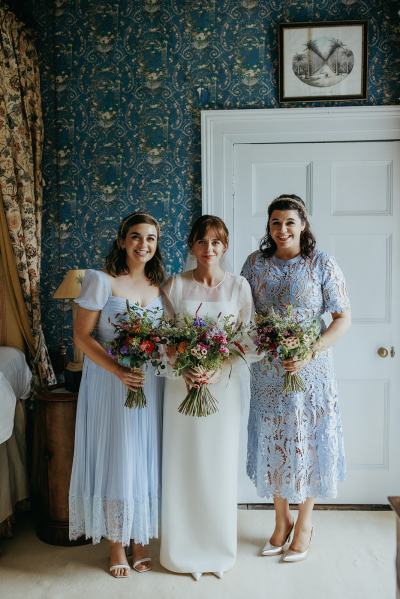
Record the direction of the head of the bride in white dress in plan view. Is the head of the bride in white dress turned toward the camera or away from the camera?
toward the camera

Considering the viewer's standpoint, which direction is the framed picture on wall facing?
facing the viewer

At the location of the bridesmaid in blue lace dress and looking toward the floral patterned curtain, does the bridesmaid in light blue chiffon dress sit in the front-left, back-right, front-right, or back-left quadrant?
front-left

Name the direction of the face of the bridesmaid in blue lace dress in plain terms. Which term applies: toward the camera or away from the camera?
toward the camera

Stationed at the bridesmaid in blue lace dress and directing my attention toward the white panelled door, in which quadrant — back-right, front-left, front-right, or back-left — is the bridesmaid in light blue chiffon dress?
back-left

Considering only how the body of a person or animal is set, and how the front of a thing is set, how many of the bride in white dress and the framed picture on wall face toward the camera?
2

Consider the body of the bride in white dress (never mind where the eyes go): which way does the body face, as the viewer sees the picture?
toward the camera

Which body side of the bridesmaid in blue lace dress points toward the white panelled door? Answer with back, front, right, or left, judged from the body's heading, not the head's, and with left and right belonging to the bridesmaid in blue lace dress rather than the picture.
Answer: back

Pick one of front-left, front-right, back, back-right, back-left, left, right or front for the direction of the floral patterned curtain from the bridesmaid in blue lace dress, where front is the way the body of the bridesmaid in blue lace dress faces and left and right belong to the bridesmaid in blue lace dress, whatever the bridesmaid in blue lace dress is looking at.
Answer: front-right

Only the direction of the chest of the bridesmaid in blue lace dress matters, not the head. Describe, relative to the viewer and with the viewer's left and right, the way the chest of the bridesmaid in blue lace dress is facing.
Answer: facing the viewer and to the left of the viewer
